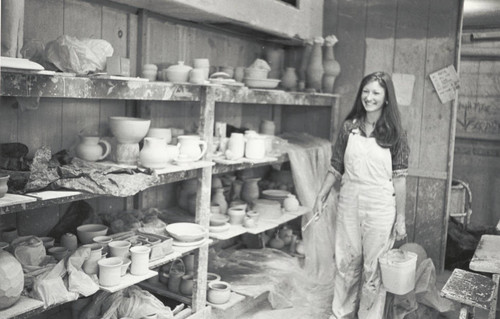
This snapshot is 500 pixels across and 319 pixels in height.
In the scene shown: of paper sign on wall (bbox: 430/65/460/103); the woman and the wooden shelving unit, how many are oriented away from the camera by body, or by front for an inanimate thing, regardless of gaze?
0

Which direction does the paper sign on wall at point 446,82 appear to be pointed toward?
toward the camera

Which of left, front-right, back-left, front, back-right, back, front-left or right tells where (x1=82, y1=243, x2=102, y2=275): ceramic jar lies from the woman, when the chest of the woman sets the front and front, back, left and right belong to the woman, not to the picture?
front

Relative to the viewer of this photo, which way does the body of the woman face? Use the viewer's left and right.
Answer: facing the viewer and to the left of the viewer

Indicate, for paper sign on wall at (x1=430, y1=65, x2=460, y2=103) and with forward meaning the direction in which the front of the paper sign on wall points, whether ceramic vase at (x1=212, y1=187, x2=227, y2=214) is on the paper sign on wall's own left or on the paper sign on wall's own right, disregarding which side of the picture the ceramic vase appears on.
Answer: on the paper sign on wall's own right

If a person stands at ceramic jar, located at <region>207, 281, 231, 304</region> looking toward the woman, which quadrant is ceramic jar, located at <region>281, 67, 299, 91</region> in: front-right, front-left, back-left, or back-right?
front-left

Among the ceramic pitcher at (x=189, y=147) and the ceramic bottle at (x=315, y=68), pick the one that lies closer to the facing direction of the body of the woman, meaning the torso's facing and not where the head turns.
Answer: the ceramic pitcher

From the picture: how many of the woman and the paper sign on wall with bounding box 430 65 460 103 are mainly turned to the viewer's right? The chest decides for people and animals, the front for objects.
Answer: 0

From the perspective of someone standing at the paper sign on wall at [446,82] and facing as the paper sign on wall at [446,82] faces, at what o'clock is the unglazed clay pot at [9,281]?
The unglazed clay pot is roughly at 1 o'clock from the paper sign on wall.

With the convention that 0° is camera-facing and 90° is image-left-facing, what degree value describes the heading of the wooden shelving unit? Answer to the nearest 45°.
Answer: approximately 315°

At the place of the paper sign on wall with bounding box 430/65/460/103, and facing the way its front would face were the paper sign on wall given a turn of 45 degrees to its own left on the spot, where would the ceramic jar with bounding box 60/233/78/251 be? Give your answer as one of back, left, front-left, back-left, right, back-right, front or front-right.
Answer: right

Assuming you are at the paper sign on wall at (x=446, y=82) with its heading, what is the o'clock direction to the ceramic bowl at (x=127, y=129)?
The ceramic bowl is roughly at 1 o'clock from the paper sign on wall.

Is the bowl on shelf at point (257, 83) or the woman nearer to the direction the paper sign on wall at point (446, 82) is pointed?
the woman

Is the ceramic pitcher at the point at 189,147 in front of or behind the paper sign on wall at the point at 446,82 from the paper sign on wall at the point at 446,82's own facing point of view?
in front

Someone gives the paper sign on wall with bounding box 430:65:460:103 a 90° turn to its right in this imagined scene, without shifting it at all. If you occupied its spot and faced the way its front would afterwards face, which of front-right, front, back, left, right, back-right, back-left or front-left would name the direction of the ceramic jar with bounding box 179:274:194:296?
front-left
